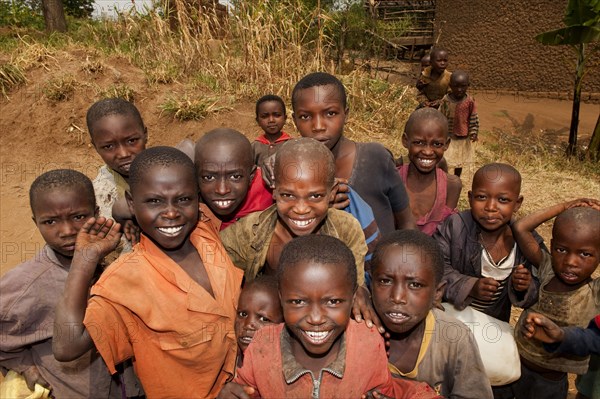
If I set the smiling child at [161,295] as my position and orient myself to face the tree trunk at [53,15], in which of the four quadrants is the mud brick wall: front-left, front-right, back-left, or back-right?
front-right

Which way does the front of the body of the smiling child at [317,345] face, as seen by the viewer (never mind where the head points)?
toward the camera

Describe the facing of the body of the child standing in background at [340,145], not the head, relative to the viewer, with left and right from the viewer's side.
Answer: facing the viewer and to the left of the viewer

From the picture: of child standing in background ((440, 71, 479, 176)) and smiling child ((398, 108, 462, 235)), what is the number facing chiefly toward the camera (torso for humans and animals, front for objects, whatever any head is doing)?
2

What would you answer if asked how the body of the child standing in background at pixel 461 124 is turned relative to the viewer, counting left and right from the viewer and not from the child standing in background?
facing the viewer

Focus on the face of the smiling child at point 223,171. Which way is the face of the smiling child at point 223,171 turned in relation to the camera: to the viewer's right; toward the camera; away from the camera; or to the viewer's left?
toward the camera

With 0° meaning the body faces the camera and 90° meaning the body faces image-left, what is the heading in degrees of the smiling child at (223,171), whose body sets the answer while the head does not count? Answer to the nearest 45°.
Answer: approximately 0°

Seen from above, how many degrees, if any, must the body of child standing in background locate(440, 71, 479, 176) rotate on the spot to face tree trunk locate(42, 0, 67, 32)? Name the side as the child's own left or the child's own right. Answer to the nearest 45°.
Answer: approximately 90° to the child's own right

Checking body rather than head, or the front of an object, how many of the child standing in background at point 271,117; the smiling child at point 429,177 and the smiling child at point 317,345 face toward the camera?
3

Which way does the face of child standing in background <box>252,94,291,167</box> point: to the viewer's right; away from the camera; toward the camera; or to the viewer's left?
toward the camera

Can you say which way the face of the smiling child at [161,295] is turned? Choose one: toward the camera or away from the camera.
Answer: toward the camera

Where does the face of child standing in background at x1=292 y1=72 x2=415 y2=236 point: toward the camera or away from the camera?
toward the camera

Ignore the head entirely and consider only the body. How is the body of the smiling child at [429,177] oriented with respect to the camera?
toward the camera
